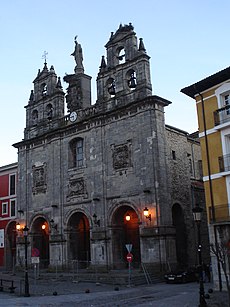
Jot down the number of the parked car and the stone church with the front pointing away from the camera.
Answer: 0

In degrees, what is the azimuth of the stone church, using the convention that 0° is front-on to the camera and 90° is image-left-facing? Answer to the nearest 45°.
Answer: approximately 45°

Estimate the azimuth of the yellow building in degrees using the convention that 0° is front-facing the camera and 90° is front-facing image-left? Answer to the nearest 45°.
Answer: approximately 45°

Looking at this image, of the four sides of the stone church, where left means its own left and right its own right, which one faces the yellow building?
left
